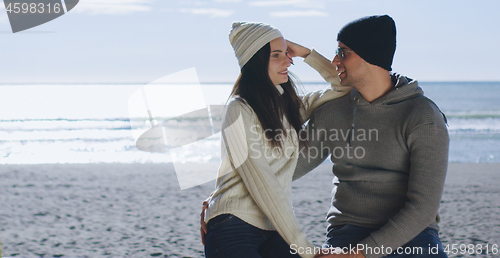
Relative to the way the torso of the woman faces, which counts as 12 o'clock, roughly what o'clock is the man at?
The man is roughly at 10 o'clock from the woman.

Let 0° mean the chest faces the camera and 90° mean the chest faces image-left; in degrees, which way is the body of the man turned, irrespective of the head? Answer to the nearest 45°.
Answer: approximately 45°

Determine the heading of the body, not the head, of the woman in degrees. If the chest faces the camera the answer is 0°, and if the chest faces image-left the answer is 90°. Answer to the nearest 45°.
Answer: approximately 315°

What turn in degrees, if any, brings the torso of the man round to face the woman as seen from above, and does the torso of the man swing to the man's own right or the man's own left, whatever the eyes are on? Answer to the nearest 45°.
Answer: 0° — they already face them
